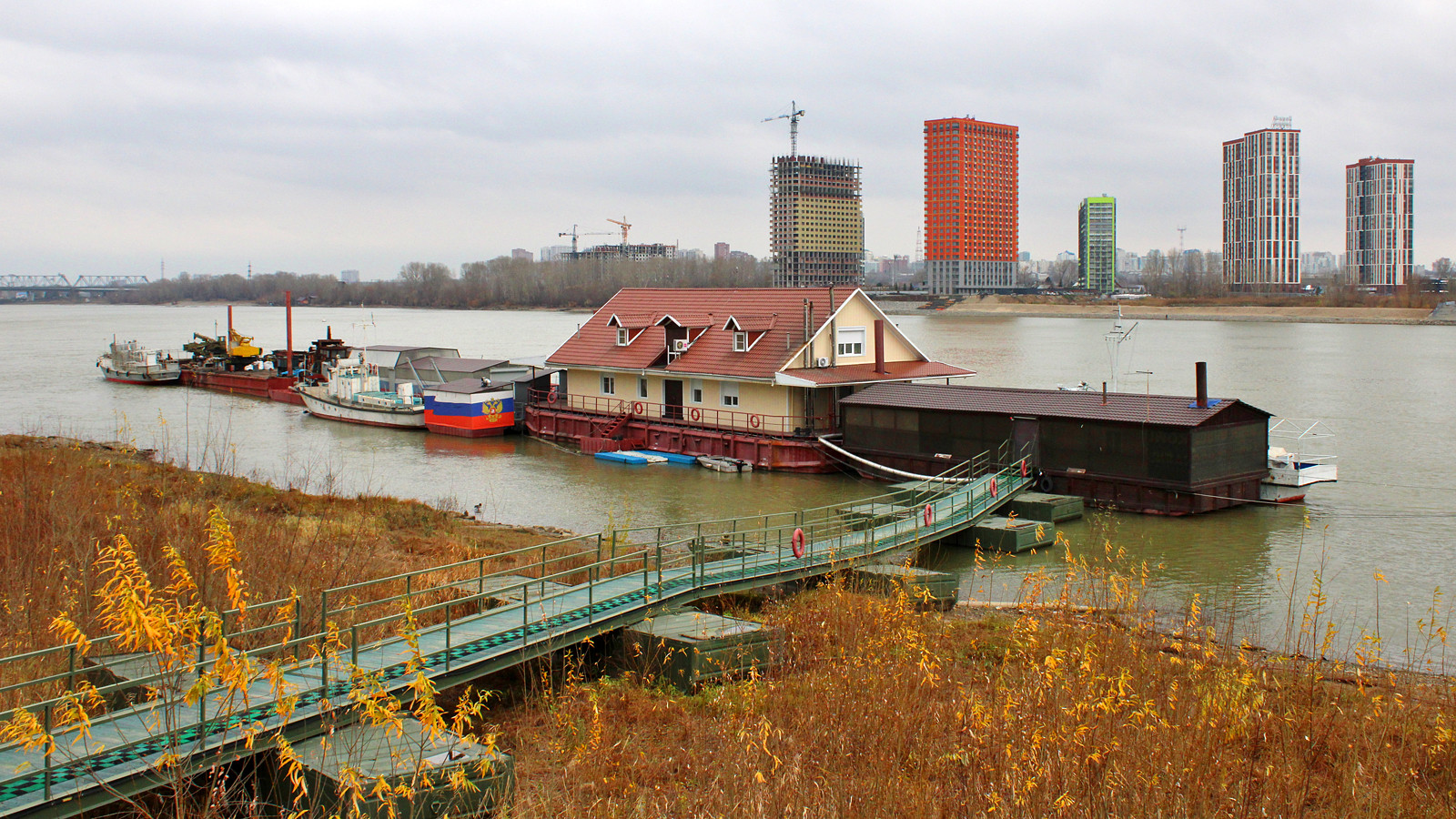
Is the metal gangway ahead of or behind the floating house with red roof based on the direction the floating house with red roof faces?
ahead

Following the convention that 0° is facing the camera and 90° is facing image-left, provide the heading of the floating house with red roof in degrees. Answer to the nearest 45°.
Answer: approximately 45°
